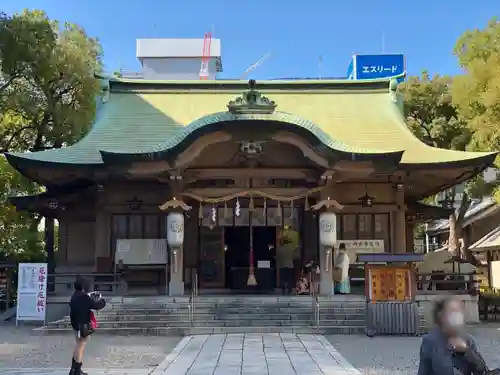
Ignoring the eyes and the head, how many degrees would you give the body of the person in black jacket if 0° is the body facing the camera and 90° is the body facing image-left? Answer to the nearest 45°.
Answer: approximately 225°

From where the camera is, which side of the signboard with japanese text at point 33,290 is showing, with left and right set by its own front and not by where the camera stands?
front

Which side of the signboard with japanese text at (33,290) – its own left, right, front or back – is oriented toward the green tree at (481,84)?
left

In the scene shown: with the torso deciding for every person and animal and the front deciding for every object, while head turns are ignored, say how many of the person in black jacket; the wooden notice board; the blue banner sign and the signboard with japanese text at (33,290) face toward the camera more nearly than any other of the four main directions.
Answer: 3

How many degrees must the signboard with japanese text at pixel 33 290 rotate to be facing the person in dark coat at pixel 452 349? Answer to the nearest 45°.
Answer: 0° — it already faces them

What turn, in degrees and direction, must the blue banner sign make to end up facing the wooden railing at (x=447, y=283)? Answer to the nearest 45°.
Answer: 0° — it already faces it

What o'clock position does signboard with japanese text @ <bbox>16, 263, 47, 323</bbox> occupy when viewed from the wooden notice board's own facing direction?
The signboard with japanese text is roughly at 3 o'clock from the wooden notice board.

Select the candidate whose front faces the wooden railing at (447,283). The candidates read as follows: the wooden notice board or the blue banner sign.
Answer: the blue banner sign

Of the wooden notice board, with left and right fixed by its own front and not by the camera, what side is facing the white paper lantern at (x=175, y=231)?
right

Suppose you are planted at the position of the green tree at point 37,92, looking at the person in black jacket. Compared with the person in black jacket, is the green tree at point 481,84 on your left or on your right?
left

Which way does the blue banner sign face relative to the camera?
toward the camera

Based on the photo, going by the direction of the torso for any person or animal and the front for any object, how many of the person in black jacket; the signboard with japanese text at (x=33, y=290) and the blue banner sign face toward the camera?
2

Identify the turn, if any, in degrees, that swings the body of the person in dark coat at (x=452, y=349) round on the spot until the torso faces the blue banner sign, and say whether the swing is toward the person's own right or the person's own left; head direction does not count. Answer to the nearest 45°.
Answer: approximately 135° to the person's own left

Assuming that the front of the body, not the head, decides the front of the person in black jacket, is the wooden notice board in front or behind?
in front

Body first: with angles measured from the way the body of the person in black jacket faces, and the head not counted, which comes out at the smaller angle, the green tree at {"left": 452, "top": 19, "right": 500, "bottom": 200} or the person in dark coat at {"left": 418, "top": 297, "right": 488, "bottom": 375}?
the green tree

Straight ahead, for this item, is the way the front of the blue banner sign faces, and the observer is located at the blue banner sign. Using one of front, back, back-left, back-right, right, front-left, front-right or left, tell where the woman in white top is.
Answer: front

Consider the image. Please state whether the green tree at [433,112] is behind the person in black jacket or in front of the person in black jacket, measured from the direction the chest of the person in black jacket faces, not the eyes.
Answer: in front
